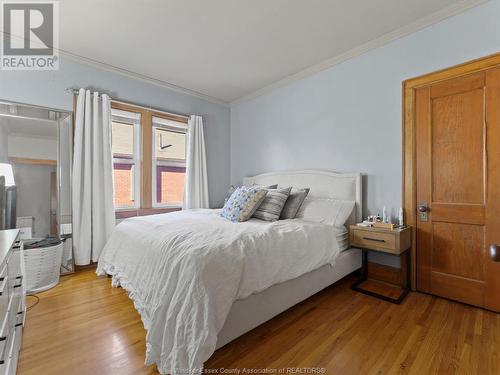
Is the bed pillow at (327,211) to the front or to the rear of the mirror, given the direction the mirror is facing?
to the front

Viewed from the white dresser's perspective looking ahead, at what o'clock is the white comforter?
The white comforter is roughly at 1 o'clock from the white dresser.

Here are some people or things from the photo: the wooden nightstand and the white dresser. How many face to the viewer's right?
1

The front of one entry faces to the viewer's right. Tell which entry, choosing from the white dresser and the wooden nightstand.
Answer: the white dresser

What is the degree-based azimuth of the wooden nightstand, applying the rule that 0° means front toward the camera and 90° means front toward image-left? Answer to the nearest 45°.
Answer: approximately 45°

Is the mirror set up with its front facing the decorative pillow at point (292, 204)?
no

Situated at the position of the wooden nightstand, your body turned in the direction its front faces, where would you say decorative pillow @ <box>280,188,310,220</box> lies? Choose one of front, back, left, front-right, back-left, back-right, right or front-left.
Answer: front-right

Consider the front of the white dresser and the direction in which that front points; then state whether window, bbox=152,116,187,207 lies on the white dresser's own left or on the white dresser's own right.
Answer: on the white dresser's own left

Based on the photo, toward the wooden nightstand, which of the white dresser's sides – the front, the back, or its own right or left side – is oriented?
front

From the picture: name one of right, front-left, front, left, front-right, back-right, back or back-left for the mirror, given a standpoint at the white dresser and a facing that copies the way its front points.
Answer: left

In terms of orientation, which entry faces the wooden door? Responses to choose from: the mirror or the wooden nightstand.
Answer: the mirror

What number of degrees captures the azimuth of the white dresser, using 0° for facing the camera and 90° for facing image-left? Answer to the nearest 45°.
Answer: approximately 270°

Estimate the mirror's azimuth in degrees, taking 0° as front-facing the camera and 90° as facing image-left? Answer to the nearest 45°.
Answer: approximately 315°

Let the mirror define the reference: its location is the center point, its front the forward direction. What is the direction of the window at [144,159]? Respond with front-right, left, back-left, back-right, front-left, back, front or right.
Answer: front-left
